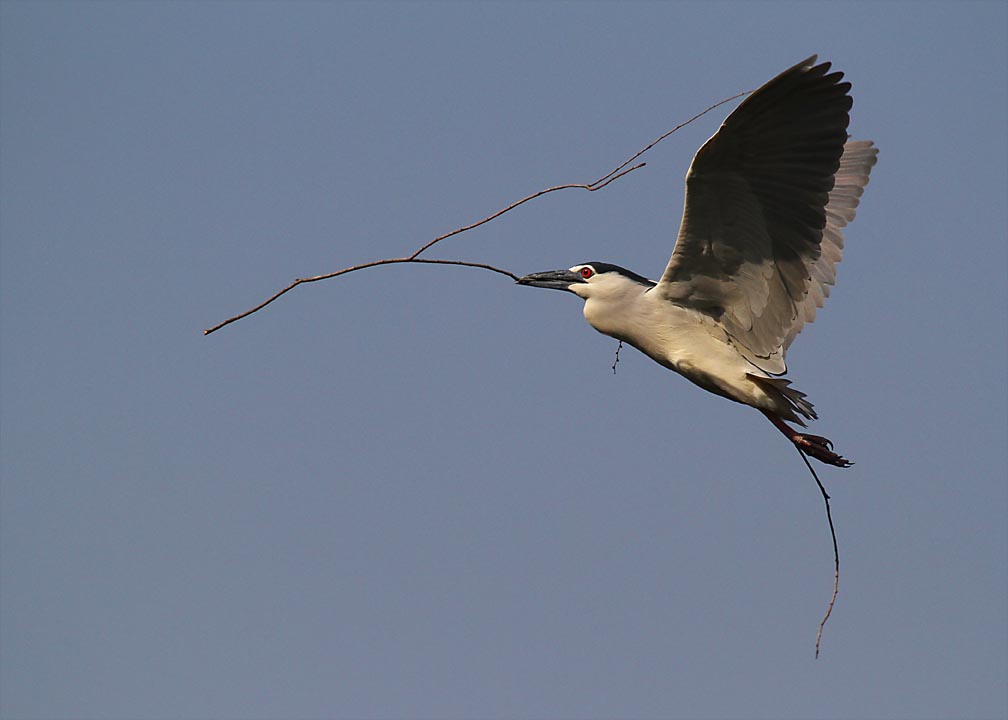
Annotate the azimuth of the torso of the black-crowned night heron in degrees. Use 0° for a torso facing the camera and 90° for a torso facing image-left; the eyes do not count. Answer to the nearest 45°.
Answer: approximately 90°
